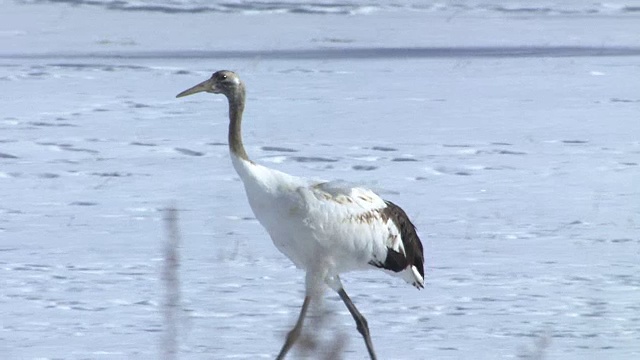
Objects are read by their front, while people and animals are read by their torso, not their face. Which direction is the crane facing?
to the viewer's left
